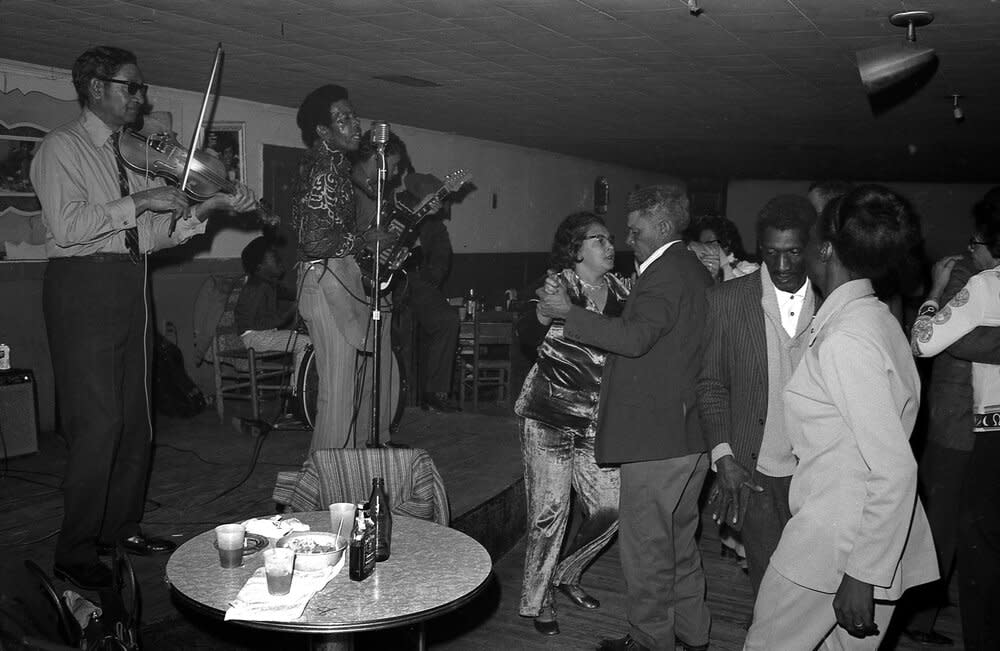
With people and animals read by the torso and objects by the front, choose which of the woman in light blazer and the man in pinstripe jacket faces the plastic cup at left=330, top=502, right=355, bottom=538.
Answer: the woman in light blazer

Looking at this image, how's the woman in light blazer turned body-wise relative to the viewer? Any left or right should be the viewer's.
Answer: facing to the left of the viewer

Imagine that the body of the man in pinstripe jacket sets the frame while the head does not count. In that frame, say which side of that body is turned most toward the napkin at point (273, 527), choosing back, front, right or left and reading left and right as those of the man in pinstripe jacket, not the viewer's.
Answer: right

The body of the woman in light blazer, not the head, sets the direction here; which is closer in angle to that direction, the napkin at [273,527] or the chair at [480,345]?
the napkin

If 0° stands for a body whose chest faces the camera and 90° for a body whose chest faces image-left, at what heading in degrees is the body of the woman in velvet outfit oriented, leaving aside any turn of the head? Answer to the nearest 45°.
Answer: approximately 315°

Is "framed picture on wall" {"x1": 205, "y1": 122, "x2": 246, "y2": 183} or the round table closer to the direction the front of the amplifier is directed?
the round table

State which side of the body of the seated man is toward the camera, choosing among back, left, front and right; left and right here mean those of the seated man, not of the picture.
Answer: right

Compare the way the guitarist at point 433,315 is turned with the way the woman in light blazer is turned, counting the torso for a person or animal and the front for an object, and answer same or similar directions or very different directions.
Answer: very different directions

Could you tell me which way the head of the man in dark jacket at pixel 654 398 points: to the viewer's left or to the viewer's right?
to the viewer's left

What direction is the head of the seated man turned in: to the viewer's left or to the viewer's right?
to the viewer's right

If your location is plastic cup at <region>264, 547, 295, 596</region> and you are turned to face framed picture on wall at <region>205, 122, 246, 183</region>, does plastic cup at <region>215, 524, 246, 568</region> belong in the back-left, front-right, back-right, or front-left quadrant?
front-left

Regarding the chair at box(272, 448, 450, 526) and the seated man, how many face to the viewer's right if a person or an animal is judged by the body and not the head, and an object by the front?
1

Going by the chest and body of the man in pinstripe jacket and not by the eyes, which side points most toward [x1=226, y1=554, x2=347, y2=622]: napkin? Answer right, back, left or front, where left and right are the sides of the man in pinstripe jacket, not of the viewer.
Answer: right

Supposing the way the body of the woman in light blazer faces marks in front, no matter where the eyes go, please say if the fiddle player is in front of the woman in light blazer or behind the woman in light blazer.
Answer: in front
